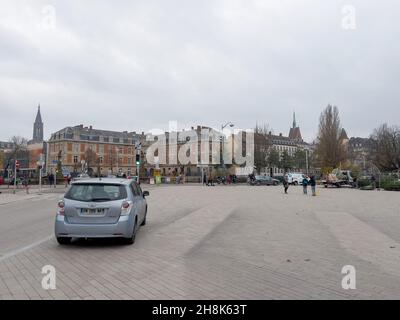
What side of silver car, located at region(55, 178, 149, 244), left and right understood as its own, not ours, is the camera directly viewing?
back

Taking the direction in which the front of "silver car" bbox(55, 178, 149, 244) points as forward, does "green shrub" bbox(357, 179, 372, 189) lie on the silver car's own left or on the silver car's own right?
on the silver car's own right
